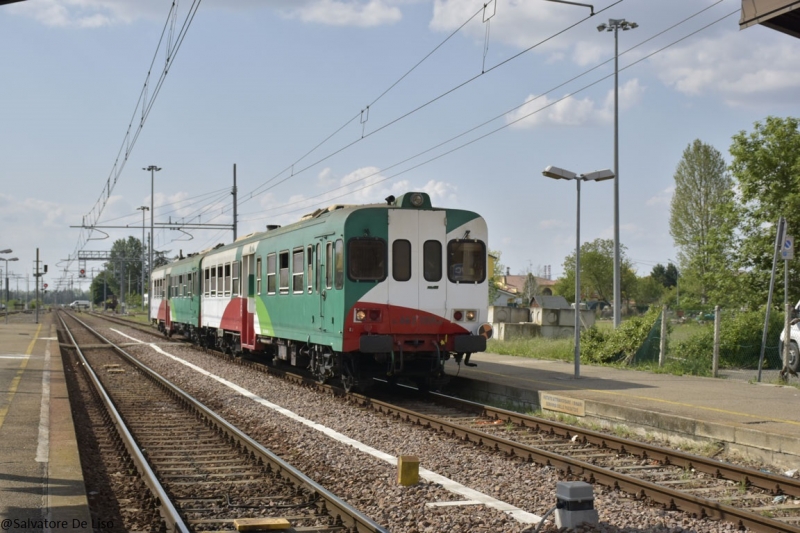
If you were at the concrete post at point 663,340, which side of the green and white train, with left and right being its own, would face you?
left

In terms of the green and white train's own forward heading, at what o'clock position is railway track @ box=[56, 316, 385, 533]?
The railway track is roughly at 2 o'clock from the green and white train.

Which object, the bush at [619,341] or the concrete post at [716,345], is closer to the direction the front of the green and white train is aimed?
the concrete post

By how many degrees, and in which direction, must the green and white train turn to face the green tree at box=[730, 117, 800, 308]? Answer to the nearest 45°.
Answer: approximately 90° to its left

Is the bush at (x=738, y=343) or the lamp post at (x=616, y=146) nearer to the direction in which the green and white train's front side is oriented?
the bush

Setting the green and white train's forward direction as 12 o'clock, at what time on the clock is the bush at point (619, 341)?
The bush is roughly at 9 o'clock from the green and white train.

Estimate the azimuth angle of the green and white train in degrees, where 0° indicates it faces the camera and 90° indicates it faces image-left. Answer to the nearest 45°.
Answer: approximately 315°

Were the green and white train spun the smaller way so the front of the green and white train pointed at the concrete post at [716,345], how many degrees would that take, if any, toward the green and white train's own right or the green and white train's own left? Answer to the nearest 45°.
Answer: approximately 45° to the green and white train's own left
